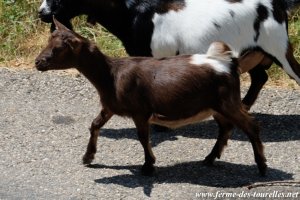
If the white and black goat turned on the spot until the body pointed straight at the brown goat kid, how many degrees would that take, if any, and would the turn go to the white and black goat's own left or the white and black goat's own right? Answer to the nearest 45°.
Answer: approximately 90° to the white and black goat's own left

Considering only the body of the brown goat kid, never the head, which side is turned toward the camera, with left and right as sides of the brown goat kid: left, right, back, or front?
left

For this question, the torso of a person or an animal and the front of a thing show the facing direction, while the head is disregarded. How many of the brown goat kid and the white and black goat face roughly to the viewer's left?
2

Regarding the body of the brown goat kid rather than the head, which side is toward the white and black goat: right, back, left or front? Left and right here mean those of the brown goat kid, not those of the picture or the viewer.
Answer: right

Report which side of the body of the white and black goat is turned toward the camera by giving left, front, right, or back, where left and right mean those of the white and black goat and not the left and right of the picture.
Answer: left
